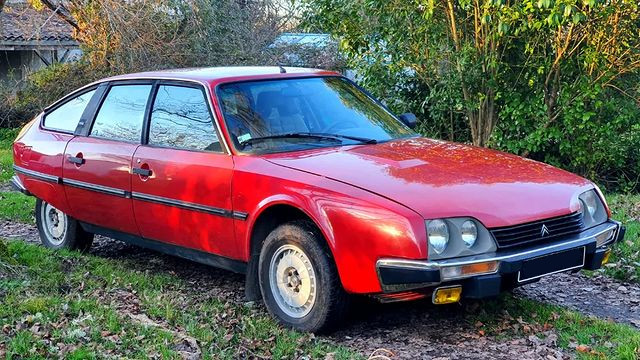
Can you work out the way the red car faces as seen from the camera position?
facing the viewer and to the right of the viewer

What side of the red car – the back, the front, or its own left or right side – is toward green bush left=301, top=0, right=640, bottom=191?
left
